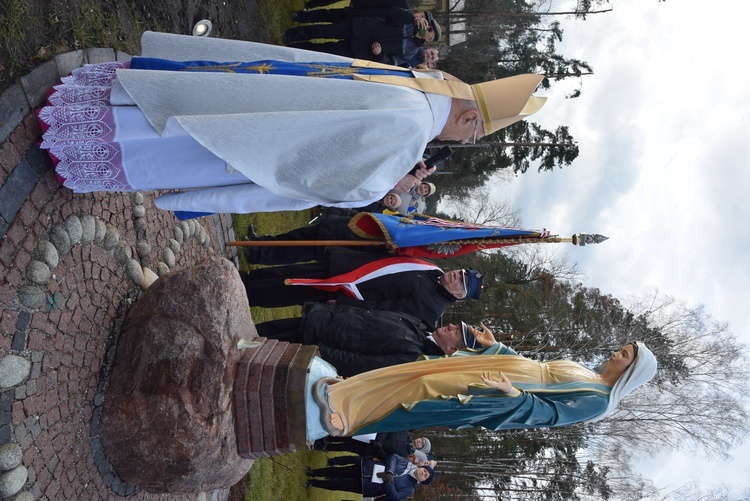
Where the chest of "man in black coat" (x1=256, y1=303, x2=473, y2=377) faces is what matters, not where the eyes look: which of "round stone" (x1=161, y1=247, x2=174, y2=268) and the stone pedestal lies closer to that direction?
the stone pedestal

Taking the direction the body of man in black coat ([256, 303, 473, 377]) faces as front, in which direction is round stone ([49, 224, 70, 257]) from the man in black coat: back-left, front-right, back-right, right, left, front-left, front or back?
front-right

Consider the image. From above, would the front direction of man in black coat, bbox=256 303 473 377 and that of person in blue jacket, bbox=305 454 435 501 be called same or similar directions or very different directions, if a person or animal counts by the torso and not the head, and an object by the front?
same or similar directions

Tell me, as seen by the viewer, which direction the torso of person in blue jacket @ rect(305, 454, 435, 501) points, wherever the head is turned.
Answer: toward the camera

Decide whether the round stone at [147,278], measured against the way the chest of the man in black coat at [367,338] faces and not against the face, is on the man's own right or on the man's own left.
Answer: on the man's own right

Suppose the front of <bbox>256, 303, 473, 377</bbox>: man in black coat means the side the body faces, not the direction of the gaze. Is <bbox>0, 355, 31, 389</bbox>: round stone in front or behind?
in front

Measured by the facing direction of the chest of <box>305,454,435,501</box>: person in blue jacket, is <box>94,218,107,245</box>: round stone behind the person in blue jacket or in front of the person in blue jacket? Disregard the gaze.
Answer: in front

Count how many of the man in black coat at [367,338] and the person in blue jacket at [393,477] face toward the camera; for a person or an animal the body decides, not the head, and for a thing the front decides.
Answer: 2

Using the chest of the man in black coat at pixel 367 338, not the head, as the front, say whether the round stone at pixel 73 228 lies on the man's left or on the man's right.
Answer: on the man's right

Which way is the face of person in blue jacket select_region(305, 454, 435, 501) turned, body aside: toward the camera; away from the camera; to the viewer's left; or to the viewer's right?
toward the camera
